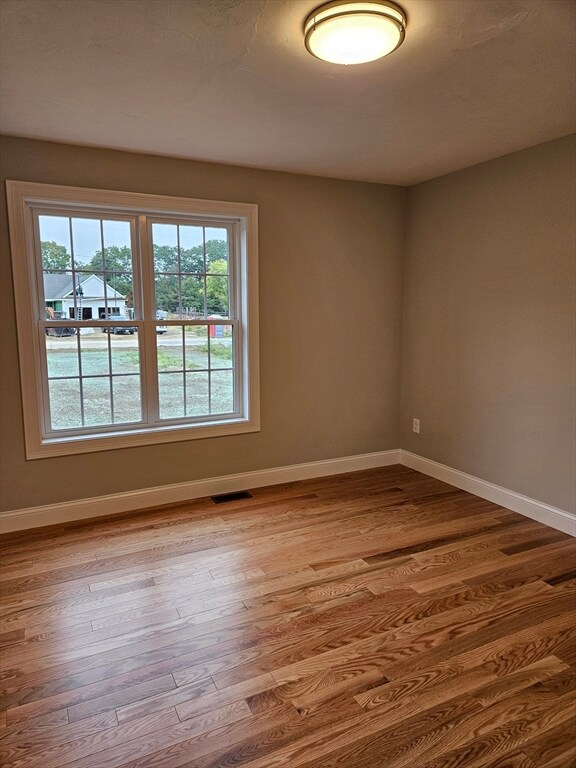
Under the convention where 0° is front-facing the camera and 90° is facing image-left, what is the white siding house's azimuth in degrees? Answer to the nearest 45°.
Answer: approximately 0°

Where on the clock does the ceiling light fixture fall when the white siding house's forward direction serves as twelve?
The ceiling light fixture is roughly at 11 o'clock from the white siding house.
